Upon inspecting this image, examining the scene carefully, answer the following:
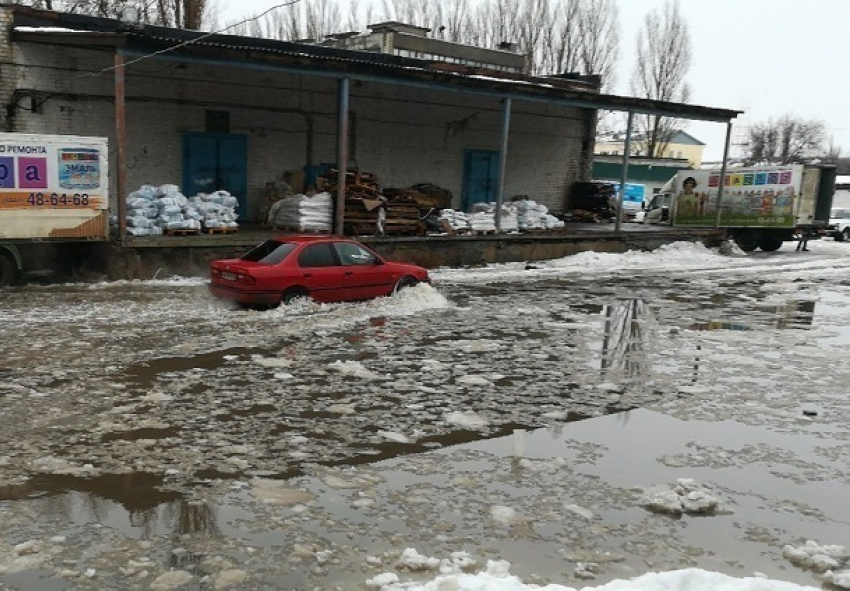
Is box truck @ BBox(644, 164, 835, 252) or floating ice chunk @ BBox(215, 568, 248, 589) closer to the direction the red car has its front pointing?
the box truck

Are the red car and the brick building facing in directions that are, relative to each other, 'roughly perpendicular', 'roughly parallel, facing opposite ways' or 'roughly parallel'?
roughly perpendicular

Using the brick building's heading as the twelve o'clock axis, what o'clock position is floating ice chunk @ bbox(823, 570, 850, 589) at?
The floating ice chunk is roughly at 1 o'clock from the brick building.

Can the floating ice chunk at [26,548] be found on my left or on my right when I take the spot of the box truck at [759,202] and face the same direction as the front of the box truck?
on my left

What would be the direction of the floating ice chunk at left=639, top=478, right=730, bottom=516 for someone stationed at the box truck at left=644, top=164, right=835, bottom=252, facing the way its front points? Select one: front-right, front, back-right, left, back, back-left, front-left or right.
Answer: back-left

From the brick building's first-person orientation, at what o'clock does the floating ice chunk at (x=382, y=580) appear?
The floating ice chunk is roughly at 1 o'clock from the brick building.

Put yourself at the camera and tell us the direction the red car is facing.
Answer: facing away from the viewer and to the right of the viewer

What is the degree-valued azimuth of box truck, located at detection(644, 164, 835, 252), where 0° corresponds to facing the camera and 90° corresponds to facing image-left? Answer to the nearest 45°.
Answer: approximately 135°

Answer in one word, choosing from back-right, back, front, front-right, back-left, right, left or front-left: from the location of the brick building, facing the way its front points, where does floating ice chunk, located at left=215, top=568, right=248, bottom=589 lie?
front-right

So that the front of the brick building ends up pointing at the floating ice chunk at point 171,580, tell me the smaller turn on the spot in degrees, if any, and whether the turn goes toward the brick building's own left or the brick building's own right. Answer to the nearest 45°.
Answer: approximately 45° to the brick building's own right

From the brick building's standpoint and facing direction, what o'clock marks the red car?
The red car is roughly at 1 o'clock from the brick building.

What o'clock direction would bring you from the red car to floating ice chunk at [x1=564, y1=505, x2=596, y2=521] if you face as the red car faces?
The floating ice chunk is roughly at 4 o'clock from the red car.
